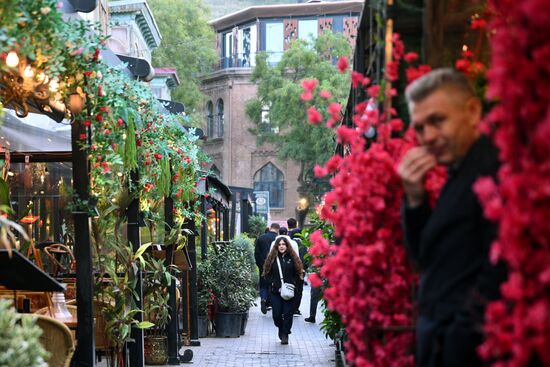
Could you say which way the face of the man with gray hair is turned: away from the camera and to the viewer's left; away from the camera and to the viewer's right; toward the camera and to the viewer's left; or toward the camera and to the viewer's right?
toward the camera and to the viewer's left

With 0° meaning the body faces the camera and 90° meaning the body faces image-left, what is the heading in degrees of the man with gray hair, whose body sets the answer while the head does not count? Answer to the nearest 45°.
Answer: approximately 45°

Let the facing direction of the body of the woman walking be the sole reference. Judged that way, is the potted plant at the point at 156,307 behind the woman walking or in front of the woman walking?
in front

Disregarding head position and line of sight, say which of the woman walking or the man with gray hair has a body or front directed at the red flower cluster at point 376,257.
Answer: the woman walking

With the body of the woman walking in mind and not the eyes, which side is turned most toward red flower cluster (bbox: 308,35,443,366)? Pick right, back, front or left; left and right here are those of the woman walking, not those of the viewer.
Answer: front

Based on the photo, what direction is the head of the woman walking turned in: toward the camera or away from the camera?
toward the camera

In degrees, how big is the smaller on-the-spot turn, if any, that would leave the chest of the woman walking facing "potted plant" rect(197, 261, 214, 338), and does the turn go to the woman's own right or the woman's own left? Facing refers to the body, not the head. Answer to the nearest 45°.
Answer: approximately 135° to the woman's own right

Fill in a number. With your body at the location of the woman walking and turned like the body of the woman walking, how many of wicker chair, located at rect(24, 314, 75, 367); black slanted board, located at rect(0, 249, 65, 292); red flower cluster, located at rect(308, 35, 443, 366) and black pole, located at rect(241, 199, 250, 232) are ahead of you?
3

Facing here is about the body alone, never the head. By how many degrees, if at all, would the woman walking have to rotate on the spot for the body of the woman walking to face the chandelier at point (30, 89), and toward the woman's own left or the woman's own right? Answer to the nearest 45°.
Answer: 0° — they already face it

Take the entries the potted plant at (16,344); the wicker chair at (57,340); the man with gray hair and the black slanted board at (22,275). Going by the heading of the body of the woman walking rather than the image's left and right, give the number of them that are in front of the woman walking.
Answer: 4

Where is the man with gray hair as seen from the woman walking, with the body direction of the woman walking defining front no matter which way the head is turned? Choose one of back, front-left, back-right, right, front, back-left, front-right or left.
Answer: front

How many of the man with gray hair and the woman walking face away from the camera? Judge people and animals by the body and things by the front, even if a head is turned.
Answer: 0

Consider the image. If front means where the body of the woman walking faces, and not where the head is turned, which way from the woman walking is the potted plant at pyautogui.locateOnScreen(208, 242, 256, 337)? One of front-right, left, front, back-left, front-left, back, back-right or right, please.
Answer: back-right

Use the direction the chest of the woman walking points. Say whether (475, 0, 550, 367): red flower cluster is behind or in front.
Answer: in front

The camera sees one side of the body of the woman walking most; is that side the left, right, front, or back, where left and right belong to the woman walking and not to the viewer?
front
